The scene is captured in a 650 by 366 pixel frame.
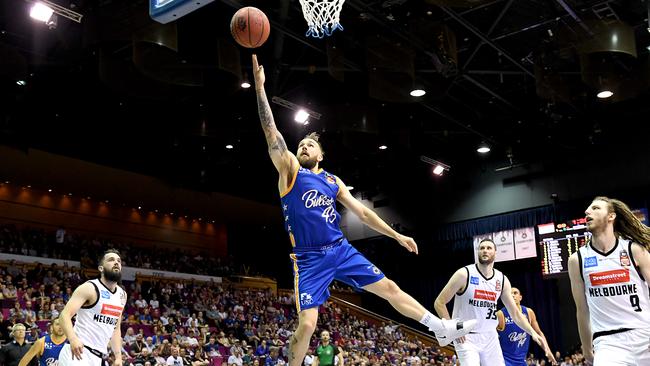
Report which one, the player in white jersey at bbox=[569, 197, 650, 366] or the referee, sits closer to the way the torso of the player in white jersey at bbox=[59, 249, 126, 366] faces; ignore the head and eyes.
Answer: the player in white jersey

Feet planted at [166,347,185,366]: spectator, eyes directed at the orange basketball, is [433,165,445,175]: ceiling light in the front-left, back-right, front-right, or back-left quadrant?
back-left

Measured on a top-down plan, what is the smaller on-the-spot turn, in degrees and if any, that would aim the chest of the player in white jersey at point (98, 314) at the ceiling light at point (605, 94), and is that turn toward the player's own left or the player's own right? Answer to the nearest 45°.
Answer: approximately 90° to the player's own left

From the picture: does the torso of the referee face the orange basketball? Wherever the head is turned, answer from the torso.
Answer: yes

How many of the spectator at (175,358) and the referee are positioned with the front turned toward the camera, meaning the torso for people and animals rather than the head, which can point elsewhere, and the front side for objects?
2

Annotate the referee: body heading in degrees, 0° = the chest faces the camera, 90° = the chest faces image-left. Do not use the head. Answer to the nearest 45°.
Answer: approximately 0°

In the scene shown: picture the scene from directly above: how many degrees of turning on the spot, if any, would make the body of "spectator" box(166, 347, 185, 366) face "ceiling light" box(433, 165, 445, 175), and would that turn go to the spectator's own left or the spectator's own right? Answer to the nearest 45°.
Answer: approximately 135° to the spectator's own left
